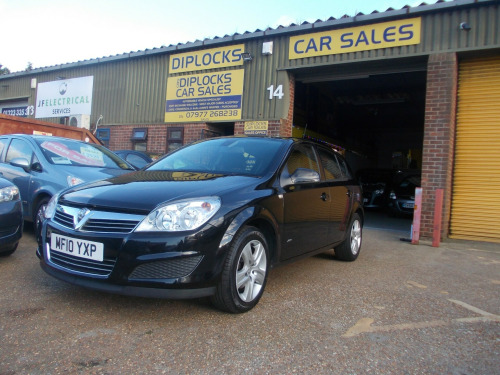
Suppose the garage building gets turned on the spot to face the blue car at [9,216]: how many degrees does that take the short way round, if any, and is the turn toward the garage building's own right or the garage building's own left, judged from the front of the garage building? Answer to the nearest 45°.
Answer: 0° — it already faces it

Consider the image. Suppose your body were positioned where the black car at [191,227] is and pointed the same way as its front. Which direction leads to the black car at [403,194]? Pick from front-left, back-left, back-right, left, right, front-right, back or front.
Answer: back

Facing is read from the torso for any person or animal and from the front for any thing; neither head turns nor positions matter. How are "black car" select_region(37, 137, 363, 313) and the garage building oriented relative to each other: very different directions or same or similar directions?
same or similar directions

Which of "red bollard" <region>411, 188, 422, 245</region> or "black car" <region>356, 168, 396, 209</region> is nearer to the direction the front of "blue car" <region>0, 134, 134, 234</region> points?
the red bollard

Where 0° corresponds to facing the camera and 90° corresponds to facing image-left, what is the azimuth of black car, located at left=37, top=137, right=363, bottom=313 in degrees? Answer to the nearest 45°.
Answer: approximately 45°

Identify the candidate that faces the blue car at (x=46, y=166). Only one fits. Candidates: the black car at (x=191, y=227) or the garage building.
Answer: the garage building
